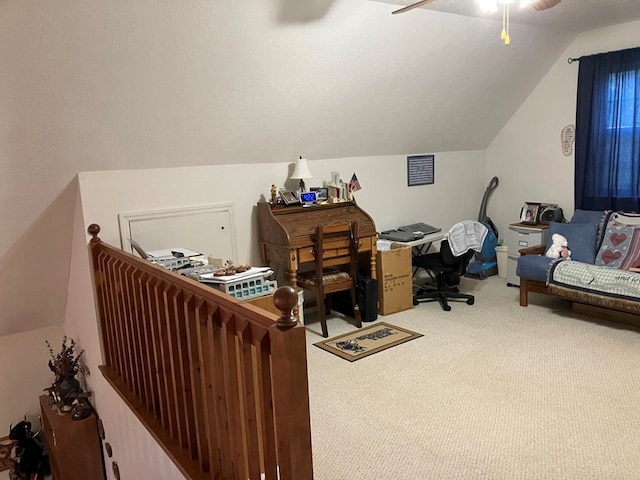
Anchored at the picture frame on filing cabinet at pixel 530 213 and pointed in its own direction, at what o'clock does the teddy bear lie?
The teddy bear is roughly at 10 o'clock from the picture frame on filing cabinet.

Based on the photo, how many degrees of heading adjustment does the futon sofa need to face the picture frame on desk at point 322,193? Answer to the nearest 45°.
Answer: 0° — it already faces it

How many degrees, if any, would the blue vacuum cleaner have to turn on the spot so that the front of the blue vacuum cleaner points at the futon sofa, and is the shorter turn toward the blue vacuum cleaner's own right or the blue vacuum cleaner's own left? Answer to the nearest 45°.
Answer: approximately 90° to the blue vacuum cleaner's own left

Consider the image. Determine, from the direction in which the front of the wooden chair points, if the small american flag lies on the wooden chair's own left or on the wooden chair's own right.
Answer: on the wooden chair's own right

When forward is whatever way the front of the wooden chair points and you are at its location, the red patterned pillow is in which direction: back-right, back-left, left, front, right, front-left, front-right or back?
back-right

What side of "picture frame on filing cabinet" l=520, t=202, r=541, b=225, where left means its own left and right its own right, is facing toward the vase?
front

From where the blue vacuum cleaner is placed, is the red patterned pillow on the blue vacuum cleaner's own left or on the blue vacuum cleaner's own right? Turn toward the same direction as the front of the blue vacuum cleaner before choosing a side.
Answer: on the blue vacuum cleaner's own left

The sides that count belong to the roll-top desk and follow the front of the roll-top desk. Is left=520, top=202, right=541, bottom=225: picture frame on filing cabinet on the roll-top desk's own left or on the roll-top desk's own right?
on the roll-top desk's own left

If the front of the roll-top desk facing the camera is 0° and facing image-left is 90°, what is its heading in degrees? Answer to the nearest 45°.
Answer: approximately 315°
